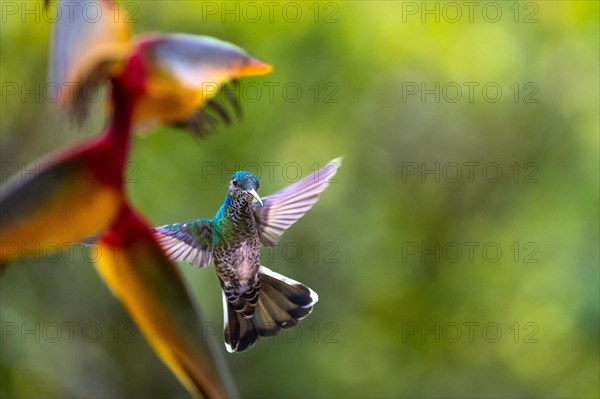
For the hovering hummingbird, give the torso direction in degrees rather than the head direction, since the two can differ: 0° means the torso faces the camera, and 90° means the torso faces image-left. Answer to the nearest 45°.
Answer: approximately 315°
